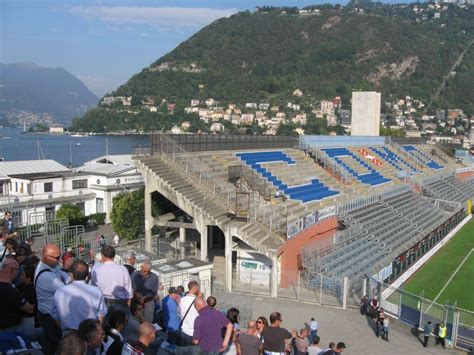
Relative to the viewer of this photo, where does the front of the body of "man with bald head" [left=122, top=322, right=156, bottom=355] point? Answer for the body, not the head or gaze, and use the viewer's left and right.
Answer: facing away from the viewer and to the right of the viewer

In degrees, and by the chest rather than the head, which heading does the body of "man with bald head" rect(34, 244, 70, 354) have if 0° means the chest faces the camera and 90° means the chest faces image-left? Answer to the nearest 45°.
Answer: approximately 270°

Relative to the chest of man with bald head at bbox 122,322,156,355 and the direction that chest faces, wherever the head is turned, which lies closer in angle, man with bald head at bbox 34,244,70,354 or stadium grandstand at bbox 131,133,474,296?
the stadium grandstand

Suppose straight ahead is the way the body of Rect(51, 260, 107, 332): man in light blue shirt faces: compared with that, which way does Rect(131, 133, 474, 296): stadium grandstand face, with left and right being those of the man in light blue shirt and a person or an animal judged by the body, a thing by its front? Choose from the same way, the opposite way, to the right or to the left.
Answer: the opposite way

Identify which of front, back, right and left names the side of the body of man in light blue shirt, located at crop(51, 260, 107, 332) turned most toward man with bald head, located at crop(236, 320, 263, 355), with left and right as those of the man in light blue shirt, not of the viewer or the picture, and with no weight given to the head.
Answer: right

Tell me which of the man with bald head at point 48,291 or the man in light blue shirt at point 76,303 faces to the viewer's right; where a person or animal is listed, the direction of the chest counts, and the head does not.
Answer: the man with bald head

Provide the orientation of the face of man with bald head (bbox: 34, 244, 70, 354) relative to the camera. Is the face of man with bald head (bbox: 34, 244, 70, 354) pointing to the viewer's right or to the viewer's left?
to the viewer's right

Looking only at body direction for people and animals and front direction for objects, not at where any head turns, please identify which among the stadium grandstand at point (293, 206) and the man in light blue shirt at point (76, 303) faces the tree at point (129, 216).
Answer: the man in light blue shirt

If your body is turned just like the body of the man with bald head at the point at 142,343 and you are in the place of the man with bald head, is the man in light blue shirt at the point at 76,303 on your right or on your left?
on your left

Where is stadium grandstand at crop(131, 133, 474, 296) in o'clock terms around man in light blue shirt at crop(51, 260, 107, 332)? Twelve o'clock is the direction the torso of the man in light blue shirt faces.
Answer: The stadium grandstand is roughly at 1 o'clock from the man in light blue shirt.

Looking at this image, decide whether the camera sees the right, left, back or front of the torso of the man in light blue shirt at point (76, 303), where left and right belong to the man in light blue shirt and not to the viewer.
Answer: back

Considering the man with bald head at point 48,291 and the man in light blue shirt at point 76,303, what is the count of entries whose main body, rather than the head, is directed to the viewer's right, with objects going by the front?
1

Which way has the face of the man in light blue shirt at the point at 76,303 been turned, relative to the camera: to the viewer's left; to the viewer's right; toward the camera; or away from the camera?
away from the camera

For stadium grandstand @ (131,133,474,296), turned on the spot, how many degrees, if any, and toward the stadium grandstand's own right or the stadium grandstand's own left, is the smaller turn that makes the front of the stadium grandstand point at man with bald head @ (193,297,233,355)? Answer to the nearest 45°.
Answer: approximately 45° to the stadium grandstand's own right

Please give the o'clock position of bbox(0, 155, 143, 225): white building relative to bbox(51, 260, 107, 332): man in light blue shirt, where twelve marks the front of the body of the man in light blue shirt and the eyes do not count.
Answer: The white building is roughly at 12 o'clock from the man in light blue shirt.

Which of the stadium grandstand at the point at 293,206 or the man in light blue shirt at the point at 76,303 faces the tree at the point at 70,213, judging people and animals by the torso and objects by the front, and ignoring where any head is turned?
the man in light blue shirt
